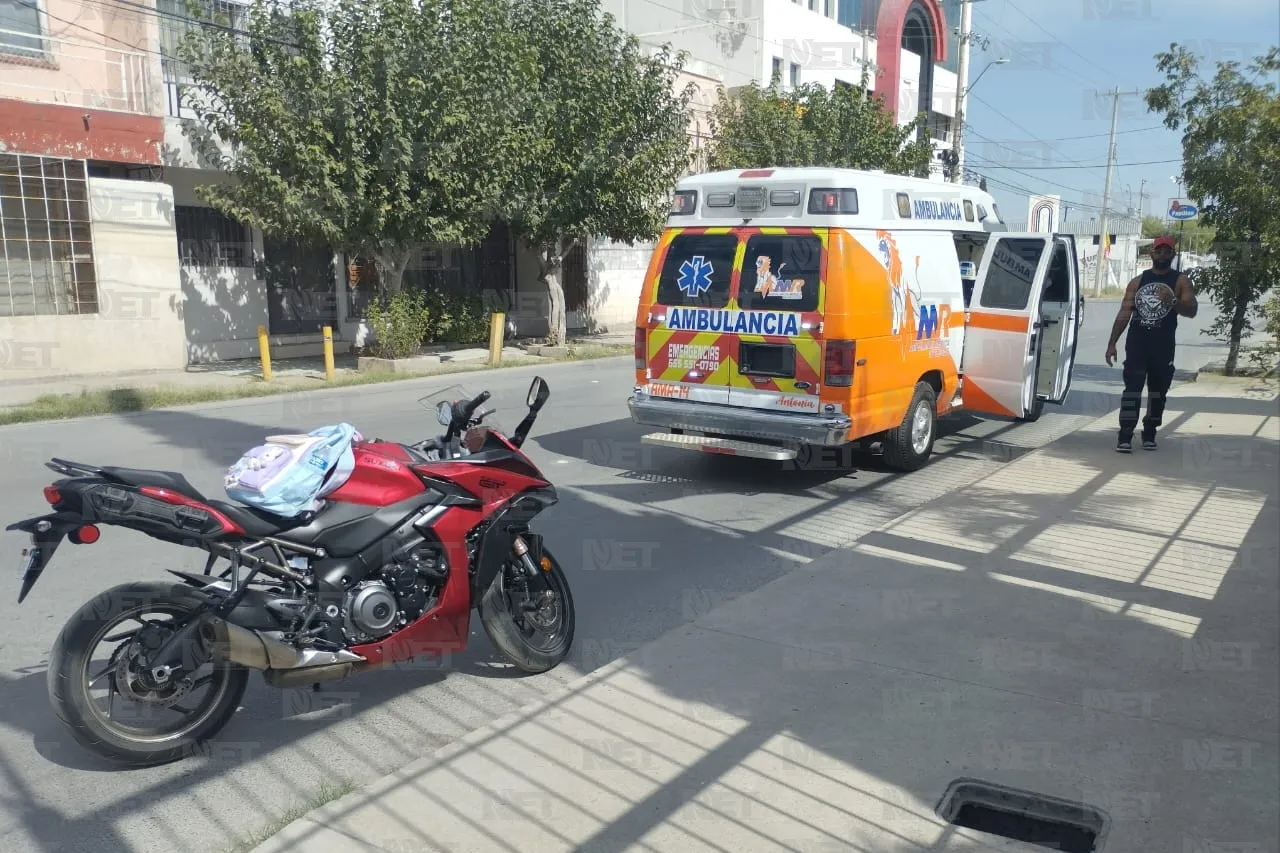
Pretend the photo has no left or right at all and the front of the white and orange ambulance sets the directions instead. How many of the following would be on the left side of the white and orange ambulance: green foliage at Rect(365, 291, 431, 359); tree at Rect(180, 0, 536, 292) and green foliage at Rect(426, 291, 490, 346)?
3

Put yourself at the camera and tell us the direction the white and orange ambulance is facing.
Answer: facing away from the viewer and to the right of the viewer

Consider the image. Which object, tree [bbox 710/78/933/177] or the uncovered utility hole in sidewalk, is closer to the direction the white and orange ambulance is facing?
the tree

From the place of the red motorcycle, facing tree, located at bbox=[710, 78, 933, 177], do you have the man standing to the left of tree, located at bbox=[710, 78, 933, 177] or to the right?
right

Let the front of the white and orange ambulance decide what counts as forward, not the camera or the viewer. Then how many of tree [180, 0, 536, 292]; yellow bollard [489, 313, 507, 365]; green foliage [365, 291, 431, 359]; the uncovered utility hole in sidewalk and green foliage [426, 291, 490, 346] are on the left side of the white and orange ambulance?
4

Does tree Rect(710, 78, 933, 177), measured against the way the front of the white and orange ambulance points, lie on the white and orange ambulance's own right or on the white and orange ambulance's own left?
on the white and orange ambulance's own left

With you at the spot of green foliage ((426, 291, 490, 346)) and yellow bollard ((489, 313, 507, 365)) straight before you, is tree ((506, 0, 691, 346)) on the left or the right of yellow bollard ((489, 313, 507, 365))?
left

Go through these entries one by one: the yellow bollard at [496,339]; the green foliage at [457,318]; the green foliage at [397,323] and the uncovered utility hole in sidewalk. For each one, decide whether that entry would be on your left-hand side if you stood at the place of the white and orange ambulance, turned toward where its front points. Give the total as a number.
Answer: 3

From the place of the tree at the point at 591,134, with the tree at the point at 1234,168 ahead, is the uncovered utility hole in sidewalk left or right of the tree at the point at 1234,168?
right

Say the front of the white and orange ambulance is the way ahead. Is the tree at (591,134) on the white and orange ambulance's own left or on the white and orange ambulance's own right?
on the white and orange ambulance's own left

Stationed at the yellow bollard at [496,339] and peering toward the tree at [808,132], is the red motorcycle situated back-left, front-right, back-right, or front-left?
back-right

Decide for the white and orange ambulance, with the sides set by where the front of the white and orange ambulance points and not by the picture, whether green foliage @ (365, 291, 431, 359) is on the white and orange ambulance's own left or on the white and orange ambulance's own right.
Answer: on the white and orange ambulance's own left
